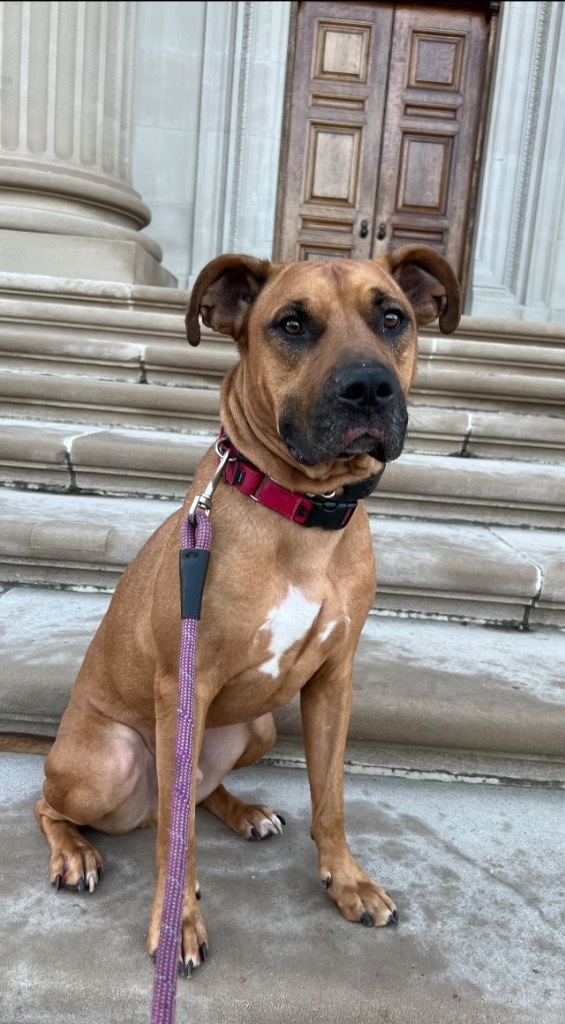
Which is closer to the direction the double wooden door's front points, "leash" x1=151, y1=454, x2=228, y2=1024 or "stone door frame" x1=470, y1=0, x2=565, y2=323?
the leash

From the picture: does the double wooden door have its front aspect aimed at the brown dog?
yes

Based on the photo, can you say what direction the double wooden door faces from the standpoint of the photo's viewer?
facing the viewer

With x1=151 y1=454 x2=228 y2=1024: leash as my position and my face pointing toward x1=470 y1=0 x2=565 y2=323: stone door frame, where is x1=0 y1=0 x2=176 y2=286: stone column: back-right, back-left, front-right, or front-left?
front-left

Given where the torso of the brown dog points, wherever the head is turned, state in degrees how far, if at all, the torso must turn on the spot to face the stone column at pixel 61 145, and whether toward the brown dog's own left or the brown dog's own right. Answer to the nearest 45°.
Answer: approximately 135° to the brown dog's own left

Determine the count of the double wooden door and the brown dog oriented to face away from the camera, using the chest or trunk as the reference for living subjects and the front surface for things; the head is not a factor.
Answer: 0

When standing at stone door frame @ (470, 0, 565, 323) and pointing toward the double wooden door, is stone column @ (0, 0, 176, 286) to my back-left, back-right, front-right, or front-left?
front-left

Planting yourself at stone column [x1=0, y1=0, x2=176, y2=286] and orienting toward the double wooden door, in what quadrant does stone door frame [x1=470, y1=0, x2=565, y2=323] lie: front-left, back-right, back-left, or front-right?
front-right

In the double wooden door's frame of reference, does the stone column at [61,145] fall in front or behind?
in front

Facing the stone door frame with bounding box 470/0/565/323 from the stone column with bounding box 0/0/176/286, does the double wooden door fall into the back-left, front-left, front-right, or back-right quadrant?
front-left

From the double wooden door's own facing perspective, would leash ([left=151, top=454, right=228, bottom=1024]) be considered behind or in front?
in front

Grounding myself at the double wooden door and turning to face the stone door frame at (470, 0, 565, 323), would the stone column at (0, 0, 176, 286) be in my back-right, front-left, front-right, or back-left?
back-right

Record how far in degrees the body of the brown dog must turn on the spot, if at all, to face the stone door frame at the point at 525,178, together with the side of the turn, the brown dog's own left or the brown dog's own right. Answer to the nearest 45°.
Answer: approximately 135° to the brown dog's own left

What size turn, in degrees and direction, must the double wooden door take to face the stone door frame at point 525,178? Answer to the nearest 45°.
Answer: approximately 90° to its left

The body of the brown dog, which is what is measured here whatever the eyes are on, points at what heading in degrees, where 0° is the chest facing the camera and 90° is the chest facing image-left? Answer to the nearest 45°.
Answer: approximately 315°
